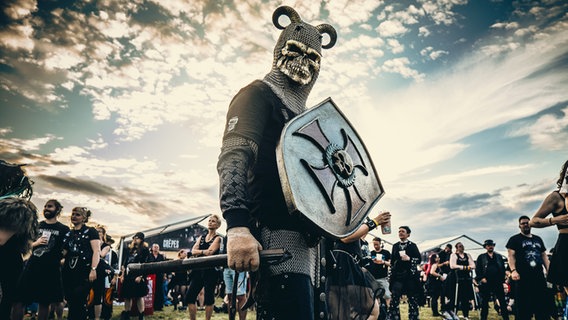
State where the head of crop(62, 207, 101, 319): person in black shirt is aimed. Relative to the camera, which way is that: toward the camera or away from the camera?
toward the camera

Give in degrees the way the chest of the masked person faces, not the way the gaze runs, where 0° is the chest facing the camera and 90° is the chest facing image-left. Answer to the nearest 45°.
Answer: approximately 315°

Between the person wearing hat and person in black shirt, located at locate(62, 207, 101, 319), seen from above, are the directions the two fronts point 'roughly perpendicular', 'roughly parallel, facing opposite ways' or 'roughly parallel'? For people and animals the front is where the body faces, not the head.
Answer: roughly parallel

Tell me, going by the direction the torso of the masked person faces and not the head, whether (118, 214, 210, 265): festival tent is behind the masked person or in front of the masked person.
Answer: behind

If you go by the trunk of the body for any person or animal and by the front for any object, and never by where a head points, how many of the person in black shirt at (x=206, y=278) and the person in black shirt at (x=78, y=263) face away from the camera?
0

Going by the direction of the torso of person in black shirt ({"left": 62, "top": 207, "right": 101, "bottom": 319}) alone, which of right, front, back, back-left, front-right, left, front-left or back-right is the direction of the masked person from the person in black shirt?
front-left

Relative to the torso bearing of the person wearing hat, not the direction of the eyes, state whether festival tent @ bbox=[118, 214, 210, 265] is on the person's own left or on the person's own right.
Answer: on the person's own right

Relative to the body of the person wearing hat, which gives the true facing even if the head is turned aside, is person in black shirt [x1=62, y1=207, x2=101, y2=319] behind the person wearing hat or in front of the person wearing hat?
in front

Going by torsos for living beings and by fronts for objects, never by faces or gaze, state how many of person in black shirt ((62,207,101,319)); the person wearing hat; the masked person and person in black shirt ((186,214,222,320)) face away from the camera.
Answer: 0

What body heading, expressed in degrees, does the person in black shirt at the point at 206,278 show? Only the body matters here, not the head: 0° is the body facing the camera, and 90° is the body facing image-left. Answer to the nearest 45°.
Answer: approximately 45°

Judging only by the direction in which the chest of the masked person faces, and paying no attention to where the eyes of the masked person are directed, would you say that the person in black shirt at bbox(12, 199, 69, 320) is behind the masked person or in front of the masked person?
behind
